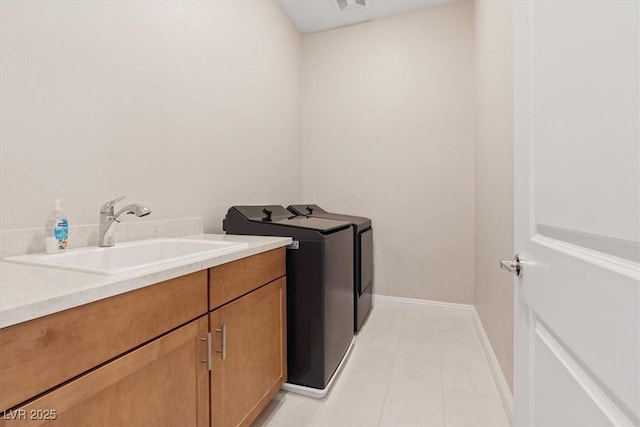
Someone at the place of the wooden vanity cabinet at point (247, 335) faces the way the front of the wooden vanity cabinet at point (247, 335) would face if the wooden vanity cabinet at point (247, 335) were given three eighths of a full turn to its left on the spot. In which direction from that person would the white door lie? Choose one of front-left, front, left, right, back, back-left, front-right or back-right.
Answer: back-right

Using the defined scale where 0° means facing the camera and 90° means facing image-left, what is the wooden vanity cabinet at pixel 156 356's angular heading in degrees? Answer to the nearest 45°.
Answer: approximately 315°

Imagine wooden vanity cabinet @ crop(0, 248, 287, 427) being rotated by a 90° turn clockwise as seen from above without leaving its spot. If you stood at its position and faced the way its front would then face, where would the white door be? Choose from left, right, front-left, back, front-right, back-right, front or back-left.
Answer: left

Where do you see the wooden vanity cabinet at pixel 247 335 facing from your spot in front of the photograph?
facing the viewer and to the right of the viewer
